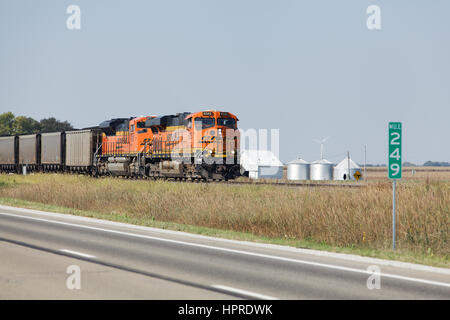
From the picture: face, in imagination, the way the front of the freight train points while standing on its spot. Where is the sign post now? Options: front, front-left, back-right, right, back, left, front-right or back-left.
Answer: front-right

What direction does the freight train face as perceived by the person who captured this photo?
facing the viewer and to the right of the viewer
